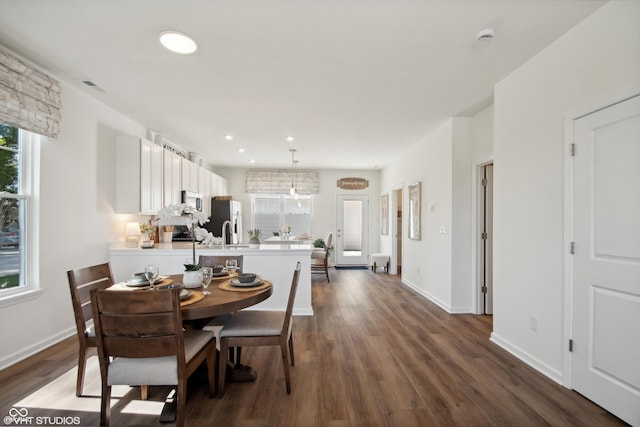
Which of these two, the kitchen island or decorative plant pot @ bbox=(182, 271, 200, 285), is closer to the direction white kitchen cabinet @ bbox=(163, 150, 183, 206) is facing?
the kitchen island

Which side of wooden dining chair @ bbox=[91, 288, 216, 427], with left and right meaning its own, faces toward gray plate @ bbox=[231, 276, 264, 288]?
front

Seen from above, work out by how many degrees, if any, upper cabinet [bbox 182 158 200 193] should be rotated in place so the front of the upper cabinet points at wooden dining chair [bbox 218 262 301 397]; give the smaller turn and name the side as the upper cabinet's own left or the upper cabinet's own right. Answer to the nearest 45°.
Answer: approximately 45° to the upper cabinet's own right

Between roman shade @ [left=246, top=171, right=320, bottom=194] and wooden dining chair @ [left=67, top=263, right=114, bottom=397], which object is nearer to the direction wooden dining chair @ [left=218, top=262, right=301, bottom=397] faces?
the wooden dining chair

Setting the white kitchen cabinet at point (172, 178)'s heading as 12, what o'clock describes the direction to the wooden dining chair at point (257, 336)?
The wooden dining chair is roughly at 1 o'clock from the white kitchen cabinet.

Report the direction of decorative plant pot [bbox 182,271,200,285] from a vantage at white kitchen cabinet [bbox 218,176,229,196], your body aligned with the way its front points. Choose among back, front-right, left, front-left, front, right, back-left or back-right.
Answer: right

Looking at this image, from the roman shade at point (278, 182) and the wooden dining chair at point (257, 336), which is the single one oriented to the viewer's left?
the wooden dining chair

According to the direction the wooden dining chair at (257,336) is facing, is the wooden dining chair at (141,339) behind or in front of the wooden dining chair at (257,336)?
in front

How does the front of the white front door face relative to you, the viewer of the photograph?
facing the viewer

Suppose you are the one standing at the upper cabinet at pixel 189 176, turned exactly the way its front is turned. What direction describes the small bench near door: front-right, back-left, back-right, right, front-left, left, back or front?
front-left

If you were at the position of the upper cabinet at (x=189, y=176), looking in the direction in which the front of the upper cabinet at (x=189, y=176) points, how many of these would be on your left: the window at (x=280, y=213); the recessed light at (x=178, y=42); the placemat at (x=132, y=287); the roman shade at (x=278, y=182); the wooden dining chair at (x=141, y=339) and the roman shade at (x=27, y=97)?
2

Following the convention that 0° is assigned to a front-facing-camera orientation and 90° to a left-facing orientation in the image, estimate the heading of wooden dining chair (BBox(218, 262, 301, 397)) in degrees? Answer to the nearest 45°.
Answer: approximately 90°

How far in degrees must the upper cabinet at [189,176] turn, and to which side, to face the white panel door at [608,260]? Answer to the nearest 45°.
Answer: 0° — it already faces it
